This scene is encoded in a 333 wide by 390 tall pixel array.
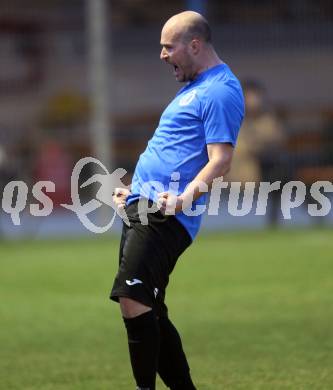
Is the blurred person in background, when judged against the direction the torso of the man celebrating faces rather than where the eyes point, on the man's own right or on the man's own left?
on the man's own right

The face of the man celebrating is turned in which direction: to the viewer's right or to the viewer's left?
to the viewer's left

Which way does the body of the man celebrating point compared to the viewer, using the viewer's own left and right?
facing to the left of the viewer
